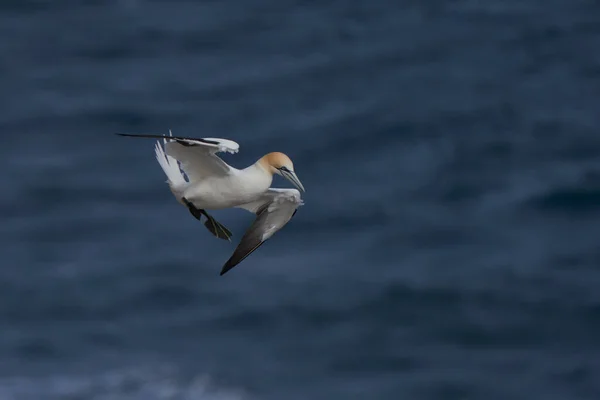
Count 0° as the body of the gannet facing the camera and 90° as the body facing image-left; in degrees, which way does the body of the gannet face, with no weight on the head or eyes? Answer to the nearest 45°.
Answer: approximately 270°
